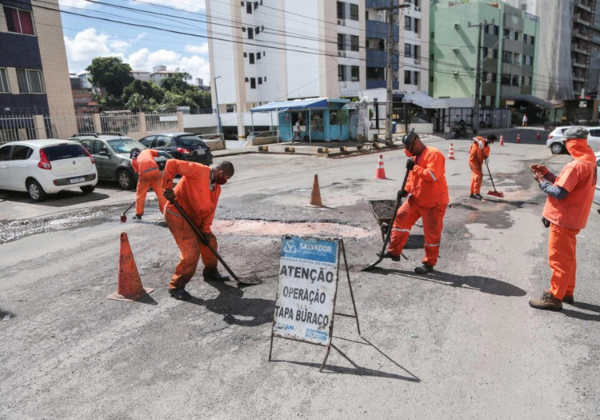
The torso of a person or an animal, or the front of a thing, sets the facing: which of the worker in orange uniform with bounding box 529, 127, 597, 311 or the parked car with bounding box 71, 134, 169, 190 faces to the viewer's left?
the worker in orange uniform

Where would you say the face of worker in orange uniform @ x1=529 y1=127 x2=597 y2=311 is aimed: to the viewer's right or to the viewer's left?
to the viewer's left

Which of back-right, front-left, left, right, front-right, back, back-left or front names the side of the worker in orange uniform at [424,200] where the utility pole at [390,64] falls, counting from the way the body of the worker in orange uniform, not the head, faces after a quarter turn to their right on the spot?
front-right

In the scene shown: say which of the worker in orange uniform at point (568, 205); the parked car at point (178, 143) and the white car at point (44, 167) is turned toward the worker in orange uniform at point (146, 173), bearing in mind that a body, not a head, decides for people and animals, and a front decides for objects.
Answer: the worker in orange uniform at point (568, 205)

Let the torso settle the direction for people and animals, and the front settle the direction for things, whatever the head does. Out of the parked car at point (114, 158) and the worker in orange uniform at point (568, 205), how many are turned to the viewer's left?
1

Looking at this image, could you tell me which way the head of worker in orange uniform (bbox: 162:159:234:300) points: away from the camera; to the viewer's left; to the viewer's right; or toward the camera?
to the viewer's right

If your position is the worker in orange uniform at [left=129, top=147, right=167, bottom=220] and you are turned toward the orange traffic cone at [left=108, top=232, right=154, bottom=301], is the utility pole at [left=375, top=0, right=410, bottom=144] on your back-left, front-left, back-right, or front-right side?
back-left

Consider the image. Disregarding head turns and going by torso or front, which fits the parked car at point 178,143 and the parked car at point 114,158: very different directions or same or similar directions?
very different directions

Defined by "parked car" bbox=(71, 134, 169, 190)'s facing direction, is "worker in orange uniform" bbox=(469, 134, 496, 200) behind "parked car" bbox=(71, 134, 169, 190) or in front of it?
in front

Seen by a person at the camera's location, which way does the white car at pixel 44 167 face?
facing away from the viewer and to the left of the viewer

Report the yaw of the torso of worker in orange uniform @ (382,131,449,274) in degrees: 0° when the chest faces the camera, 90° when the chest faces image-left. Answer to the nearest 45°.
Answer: approximately 45°

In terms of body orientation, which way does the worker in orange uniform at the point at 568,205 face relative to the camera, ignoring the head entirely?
to the viewer's left
